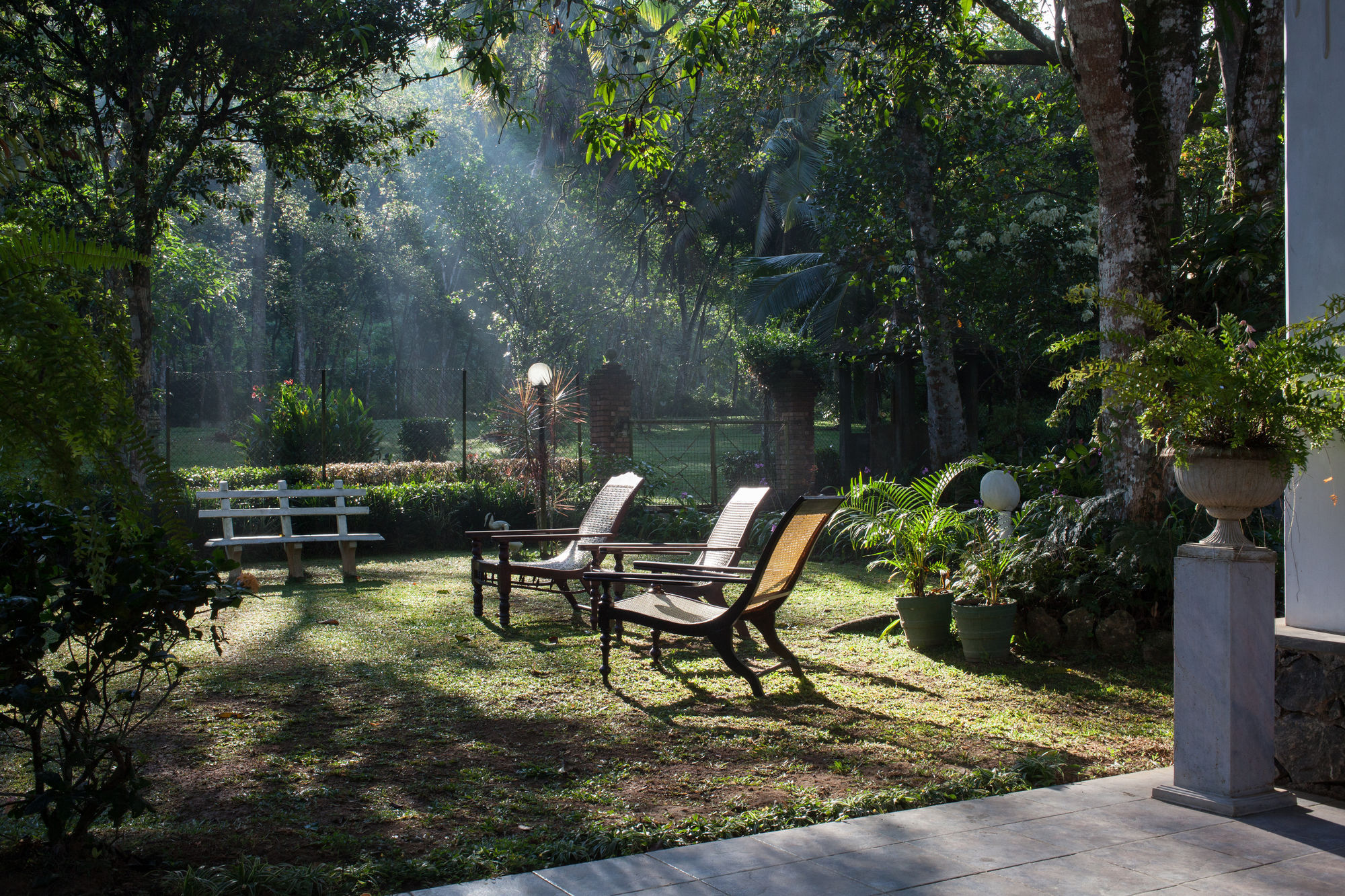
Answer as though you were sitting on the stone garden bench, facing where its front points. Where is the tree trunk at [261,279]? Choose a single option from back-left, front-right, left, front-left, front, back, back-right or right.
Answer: back

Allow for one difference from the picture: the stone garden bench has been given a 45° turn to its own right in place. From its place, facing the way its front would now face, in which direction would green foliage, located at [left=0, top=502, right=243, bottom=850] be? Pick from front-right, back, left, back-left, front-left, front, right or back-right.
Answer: front-left

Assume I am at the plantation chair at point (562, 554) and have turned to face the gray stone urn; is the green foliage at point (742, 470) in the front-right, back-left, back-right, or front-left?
back-left

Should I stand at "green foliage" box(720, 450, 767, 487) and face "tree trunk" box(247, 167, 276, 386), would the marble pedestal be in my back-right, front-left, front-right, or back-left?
back-left

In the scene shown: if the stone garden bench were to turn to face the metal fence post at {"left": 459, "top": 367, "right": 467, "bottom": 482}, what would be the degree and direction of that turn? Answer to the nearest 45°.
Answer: approximately 135° to its left

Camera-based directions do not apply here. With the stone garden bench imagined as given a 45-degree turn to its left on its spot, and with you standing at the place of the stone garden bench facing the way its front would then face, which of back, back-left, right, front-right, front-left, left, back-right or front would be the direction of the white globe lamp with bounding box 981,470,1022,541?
front

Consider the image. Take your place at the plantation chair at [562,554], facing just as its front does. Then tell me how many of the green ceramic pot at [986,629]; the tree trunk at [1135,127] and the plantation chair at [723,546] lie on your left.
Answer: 3

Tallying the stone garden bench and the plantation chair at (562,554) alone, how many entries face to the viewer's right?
0

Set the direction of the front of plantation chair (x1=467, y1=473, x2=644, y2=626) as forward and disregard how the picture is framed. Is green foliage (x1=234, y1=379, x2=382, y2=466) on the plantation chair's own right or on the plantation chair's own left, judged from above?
on the plantation chair's own right

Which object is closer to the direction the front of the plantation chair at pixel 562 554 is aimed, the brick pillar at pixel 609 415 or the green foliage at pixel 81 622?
the green foliage

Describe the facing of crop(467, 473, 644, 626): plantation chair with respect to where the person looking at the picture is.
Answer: facing the viewer and to the left of the viewer

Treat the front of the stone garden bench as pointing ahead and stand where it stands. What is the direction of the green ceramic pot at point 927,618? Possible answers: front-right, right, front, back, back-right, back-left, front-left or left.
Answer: front-left

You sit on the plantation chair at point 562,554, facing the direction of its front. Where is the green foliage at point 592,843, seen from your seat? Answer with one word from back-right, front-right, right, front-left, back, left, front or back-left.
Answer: front-left

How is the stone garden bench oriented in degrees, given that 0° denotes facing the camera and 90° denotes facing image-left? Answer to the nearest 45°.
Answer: approximately 0°

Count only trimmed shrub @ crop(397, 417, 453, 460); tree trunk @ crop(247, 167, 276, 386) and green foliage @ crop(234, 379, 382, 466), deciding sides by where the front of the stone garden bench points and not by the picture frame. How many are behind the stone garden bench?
3
